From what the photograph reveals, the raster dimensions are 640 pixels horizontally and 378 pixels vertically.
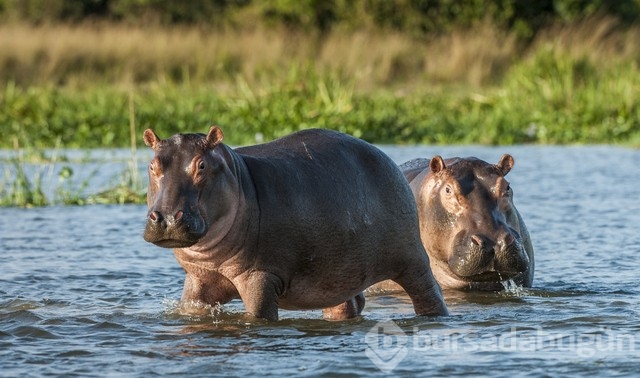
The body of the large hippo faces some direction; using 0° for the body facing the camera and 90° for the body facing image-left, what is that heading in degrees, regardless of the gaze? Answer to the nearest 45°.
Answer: approximately 45°

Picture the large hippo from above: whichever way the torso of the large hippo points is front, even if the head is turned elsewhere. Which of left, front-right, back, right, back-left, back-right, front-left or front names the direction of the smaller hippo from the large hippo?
back

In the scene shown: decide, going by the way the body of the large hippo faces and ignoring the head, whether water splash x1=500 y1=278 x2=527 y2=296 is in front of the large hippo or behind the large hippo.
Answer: behind

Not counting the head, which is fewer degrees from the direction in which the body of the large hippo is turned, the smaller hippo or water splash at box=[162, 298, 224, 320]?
the water splash
